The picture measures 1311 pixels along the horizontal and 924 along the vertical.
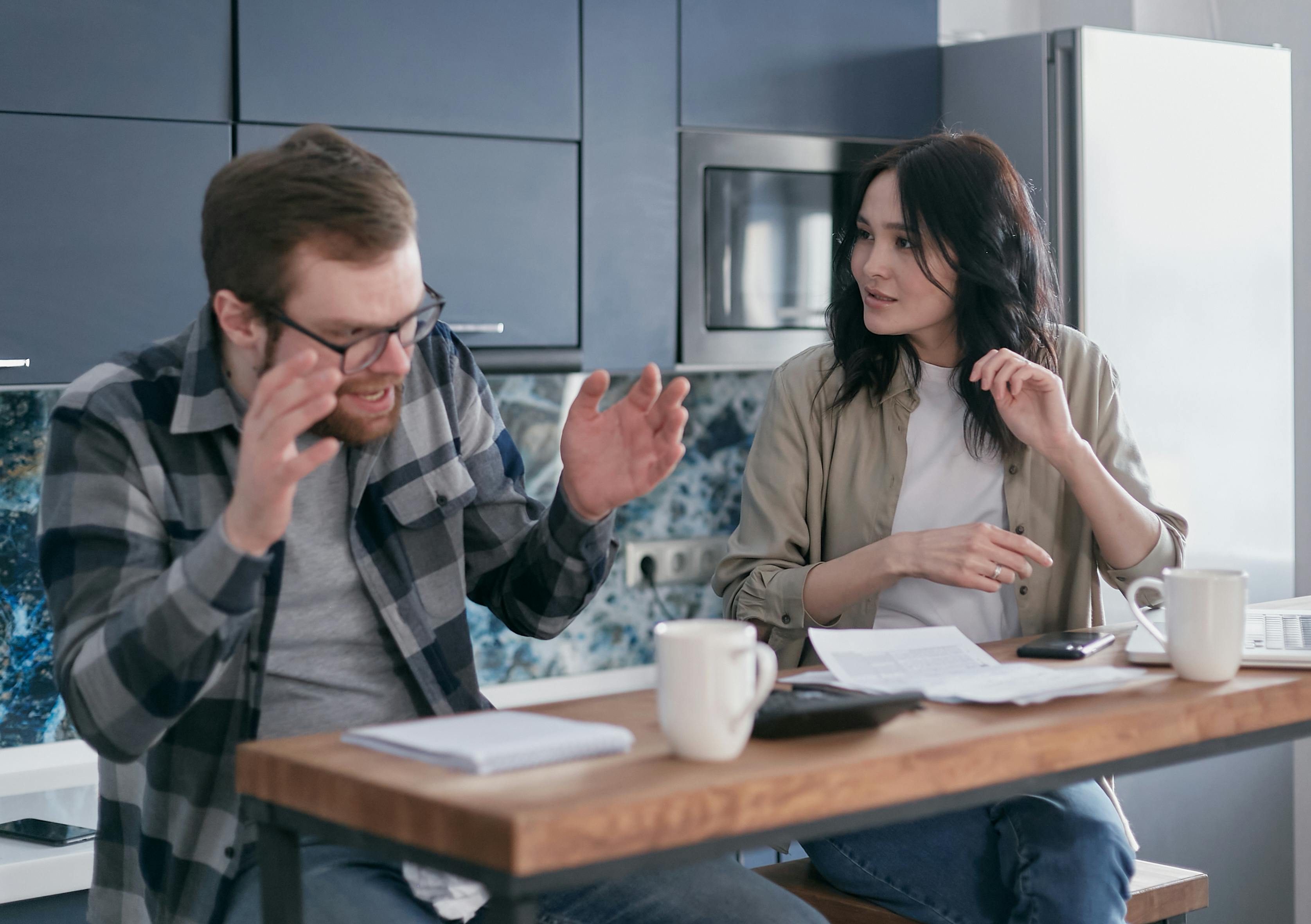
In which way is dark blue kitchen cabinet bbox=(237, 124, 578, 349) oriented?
toward the camera

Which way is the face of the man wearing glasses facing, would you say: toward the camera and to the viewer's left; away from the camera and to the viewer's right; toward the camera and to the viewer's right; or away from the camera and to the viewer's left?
toward the camera and to the viewer's right

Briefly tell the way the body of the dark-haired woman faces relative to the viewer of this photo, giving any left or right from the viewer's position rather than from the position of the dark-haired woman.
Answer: facing the viewer

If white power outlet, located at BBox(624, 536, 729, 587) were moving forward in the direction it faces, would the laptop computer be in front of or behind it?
in front

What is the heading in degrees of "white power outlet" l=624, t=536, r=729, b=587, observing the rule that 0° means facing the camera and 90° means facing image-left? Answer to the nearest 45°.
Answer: approximately 0°

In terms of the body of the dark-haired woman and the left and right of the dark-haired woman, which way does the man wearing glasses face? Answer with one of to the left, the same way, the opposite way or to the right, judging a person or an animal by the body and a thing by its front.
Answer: to the left

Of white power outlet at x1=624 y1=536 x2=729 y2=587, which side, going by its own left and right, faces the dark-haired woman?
front

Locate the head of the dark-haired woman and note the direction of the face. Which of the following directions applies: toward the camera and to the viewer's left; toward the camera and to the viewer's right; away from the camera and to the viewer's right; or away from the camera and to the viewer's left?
toward the camera and to the viewer's left

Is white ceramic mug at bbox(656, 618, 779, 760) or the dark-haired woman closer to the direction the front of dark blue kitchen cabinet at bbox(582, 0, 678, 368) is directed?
the white ceramic mug

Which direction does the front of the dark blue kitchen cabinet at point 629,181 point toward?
toward the camera
